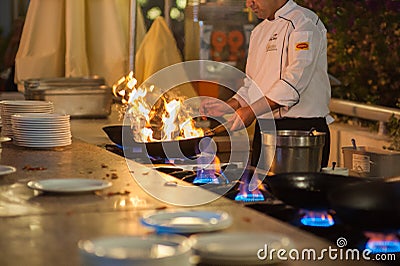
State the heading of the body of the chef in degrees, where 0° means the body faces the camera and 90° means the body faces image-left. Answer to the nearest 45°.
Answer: approximately 45°

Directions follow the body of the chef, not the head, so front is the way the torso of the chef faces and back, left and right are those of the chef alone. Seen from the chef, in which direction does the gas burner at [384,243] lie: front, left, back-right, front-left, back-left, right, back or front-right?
front-left

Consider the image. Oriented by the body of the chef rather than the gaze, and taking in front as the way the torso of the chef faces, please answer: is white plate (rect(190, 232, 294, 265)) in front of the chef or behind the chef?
in front

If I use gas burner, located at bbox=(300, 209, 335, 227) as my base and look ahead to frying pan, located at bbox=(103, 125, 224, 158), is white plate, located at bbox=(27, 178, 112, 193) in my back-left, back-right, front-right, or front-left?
front-left

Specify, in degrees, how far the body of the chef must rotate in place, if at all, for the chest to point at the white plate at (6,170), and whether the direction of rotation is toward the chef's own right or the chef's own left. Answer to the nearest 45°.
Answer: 0° — they already face it

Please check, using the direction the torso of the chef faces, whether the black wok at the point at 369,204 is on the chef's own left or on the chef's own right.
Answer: on the chef's own left

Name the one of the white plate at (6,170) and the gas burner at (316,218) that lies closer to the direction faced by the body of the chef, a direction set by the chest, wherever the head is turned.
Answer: the white plate

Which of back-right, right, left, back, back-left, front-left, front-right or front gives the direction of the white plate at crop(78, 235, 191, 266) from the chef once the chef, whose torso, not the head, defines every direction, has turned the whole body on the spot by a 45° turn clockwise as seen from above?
left

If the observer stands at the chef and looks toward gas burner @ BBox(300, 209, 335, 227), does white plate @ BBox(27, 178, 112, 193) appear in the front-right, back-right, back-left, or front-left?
front-right

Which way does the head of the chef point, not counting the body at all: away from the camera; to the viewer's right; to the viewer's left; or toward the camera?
to the viewer's left

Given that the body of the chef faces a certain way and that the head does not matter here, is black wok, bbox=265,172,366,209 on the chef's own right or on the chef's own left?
on the chef's own left

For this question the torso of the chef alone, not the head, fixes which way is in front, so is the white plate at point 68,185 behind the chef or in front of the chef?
in front

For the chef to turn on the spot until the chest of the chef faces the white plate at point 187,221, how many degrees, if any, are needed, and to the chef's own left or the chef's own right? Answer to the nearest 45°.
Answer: approximately 45° to the chef's own left

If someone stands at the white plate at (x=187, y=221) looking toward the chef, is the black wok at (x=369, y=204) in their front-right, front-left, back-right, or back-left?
front-right
